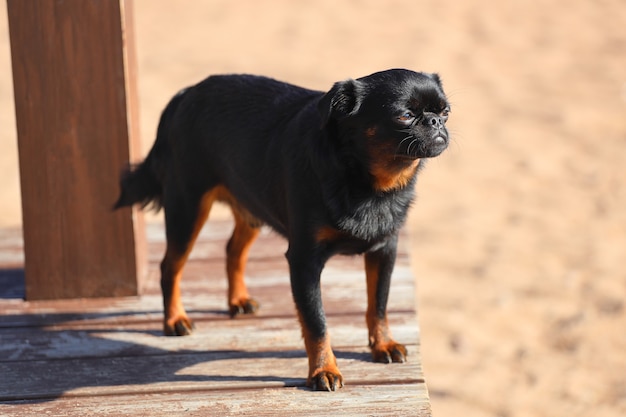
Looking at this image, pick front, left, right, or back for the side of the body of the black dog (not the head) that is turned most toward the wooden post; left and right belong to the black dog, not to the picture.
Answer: back

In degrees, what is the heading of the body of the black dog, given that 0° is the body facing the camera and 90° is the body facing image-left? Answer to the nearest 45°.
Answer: approximately 315°
